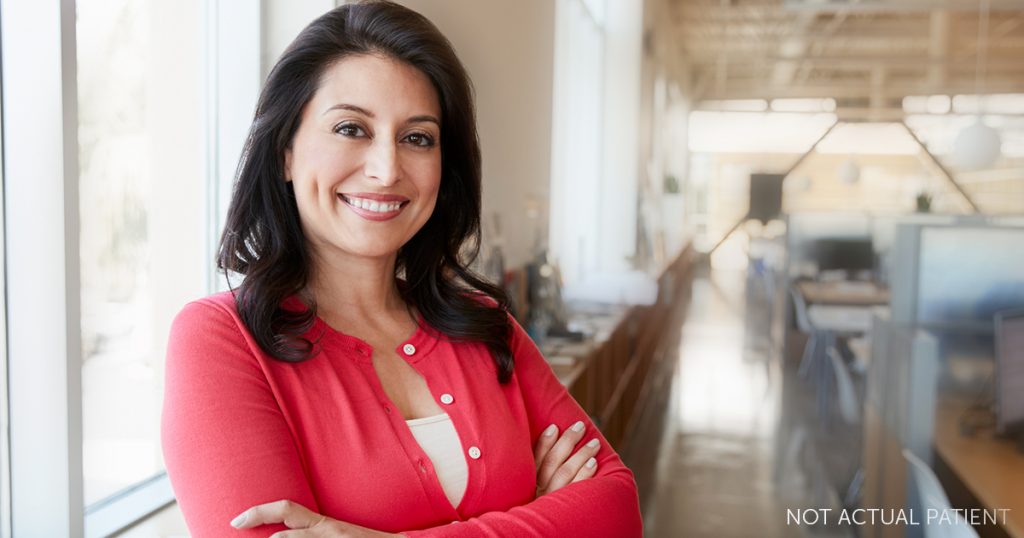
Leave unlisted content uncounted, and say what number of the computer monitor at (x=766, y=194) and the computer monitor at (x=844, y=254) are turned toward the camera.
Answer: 2

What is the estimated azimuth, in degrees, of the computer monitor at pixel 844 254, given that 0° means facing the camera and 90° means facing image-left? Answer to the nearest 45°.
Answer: approximately 0°

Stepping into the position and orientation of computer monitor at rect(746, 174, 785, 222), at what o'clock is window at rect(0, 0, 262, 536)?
The window is roughly at 1 o'clock from the computer monitor.

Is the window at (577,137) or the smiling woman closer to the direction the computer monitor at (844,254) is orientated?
the smiling woman

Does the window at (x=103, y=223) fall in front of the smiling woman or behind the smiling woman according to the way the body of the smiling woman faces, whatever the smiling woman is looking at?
behind
